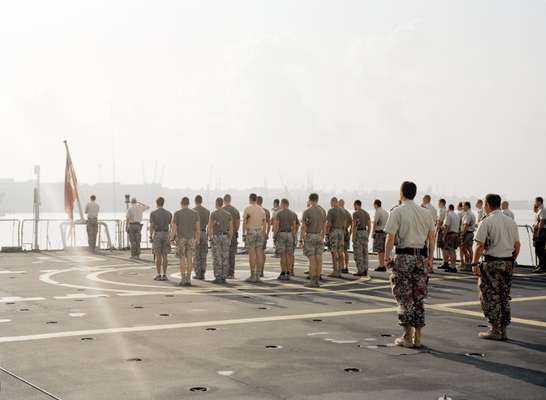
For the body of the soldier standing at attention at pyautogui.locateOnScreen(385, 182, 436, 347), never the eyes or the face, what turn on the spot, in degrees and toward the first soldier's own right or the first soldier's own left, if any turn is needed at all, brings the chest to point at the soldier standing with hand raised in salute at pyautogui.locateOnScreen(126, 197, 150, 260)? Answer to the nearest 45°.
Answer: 0° — they already face them

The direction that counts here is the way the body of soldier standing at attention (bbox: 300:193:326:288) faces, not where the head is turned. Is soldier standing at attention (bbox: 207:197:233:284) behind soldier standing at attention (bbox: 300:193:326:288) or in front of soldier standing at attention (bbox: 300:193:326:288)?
in front

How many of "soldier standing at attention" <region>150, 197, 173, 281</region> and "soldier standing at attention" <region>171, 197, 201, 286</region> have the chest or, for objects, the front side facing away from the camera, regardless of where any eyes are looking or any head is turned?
2

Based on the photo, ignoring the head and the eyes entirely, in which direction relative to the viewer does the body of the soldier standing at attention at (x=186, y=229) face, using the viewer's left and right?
facing away from the viewer

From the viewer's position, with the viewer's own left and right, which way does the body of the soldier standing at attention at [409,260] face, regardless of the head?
facing away from the viewer and to the left of the viewer

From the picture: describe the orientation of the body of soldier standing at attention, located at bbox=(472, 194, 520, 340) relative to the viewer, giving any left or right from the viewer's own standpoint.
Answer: facing away from the viewer and to the left of the viewer

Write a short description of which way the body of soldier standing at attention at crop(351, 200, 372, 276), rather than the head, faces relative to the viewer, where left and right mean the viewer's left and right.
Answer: facing away from the viewer and to the left of the viewer

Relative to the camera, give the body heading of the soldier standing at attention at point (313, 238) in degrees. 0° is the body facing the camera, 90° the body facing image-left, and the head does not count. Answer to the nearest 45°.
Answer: approximately 135°

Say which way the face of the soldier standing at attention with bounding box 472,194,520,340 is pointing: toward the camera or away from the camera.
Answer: away from the camera

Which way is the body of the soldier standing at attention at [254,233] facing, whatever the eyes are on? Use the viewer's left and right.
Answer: facing away from the viewer and to the left of the viewer
